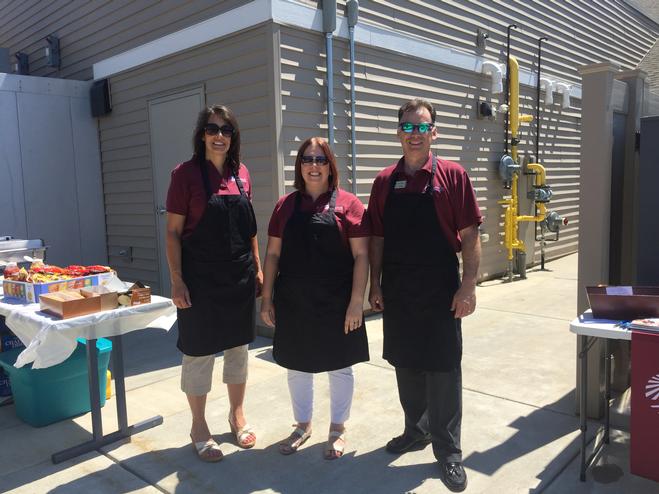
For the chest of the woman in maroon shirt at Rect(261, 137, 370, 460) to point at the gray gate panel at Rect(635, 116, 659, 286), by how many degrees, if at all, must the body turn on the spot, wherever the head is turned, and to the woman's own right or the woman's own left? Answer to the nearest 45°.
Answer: approximately 90° to the woman's own left

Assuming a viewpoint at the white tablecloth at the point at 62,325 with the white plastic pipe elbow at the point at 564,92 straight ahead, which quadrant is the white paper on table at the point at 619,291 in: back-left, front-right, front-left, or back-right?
front-right

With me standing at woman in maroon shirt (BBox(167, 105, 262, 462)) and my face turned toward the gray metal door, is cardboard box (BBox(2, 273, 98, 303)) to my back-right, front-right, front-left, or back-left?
front-left

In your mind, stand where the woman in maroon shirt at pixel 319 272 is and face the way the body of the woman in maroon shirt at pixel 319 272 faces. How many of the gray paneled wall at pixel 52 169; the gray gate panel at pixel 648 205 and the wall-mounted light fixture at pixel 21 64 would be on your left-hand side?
1

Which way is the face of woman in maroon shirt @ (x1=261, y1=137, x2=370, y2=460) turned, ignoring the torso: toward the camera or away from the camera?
toward the camera

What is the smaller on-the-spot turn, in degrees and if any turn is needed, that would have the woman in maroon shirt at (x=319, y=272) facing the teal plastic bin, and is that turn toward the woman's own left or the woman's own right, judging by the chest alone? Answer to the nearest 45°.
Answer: approximately 90° to the woman's own right

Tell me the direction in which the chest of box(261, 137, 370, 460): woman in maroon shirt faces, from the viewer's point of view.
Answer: toward the camera

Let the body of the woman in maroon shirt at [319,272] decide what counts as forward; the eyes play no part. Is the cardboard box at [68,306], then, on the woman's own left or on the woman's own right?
on the woman's own right

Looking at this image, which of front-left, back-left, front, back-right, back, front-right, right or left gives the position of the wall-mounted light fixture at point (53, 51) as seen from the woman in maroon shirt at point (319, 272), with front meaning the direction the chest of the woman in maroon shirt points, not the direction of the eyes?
back-right

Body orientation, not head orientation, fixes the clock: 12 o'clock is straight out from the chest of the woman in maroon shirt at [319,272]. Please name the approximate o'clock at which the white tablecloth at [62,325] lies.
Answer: The white tablecloth is roughly at 3 o'clock from the woman in maroon shirt.

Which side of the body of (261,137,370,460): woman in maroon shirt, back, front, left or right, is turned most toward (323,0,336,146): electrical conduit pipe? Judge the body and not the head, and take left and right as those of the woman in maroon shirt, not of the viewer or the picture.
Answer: back

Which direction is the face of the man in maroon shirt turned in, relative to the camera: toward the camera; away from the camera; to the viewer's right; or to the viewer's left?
toward the camera

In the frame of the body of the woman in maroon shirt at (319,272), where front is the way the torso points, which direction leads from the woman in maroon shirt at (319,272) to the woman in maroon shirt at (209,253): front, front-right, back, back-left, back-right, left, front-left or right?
right

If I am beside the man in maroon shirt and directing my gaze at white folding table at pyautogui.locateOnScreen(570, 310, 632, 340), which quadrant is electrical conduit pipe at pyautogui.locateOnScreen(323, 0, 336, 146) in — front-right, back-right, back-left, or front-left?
back-left

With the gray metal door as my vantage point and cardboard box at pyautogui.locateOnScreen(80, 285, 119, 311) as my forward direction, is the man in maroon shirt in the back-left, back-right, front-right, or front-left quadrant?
front-left

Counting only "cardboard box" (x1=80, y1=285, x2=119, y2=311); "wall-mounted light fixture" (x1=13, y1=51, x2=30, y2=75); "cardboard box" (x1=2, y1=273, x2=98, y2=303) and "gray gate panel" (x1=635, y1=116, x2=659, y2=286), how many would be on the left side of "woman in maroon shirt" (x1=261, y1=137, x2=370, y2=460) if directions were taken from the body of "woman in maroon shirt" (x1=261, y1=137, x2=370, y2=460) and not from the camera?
1
